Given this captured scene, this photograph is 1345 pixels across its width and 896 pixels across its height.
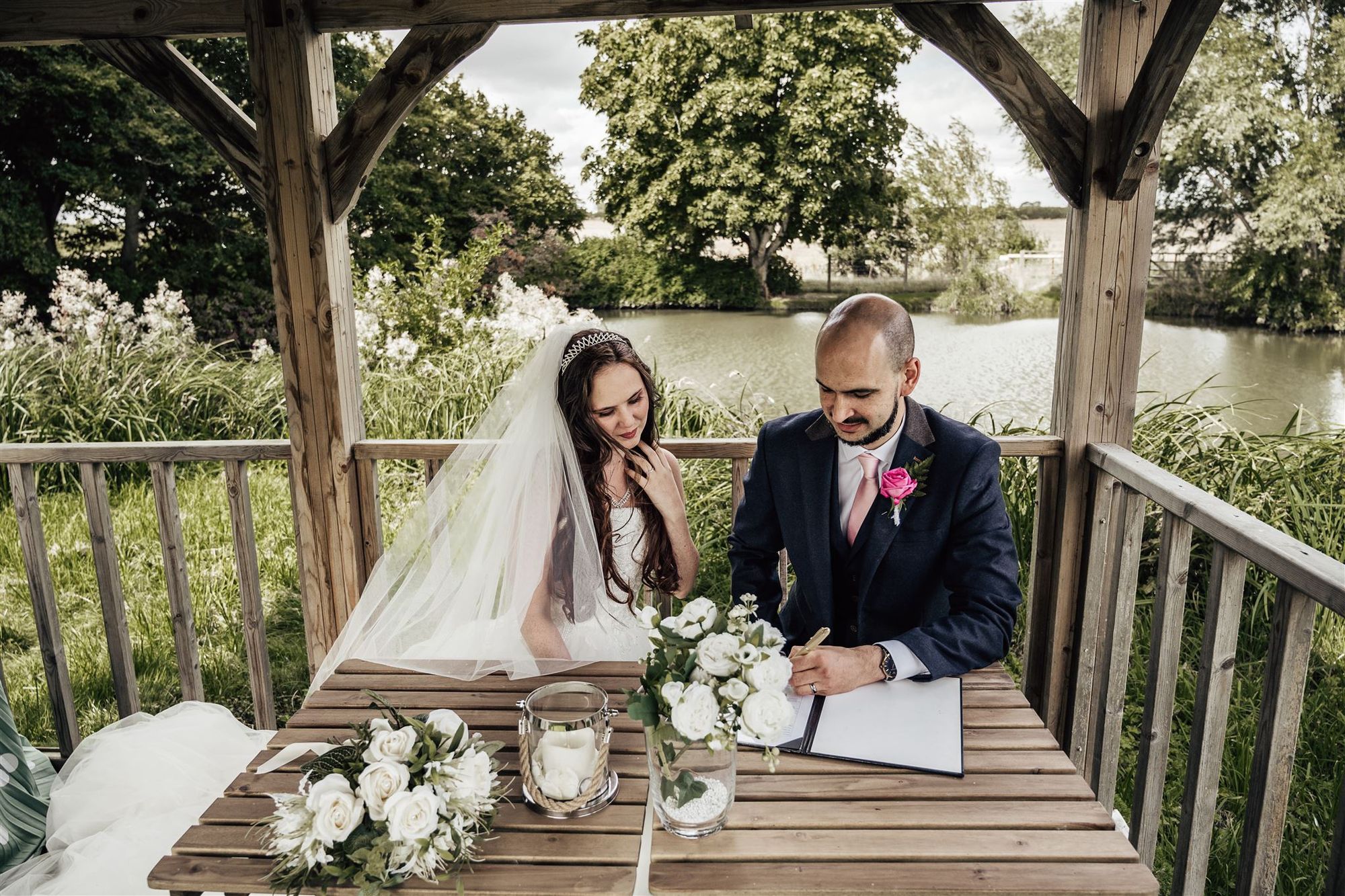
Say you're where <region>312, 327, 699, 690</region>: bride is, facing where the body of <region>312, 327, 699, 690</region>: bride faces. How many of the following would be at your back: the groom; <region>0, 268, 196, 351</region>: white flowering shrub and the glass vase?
1

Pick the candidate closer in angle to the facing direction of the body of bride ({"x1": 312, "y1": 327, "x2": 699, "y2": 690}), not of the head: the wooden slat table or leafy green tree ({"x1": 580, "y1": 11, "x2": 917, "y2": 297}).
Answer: the wooden slat table

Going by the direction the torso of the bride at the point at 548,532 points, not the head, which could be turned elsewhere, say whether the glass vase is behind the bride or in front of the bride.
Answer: in front

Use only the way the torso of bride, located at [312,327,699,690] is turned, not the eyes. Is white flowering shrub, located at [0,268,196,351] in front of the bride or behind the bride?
behind

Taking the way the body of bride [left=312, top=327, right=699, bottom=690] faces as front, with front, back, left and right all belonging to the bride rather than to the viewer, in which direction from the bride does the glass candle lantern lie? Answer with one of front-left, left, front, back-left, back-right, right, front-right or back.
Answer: front-right

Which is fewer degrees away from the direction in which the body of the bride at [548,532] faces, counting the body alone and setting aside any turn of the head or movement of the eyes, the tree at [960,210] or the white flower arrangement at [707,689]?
the white flower arrangement

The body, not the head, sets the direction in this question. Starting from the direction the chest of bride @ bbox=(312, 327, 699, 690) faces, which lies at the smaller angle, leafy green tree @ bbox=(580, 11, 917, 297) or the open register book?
the open register book

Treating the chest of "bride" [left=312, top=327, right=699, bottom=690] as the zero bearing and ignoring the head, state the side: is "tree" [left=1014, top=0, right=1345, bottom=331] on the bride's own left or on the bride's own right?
on the bride's own left

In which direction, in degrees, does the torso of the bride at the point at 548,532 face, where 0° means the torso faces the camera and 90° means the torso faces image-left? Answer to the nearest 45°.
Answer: approximately 315°

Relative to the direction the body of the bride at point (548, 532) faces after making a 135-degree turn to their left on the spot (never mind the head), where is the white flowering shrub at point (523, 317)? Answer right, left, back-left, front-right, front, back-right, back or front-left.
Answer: front

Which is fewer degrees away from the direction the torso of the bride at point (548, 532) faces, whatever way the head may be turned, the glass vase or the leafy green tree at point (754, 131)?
the glass vase

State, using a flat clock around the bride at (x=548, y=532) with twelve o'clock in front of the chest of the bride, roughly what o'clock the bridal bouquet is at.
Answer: The bridal bouquet is roughly at 2 o'clock from the bride.
